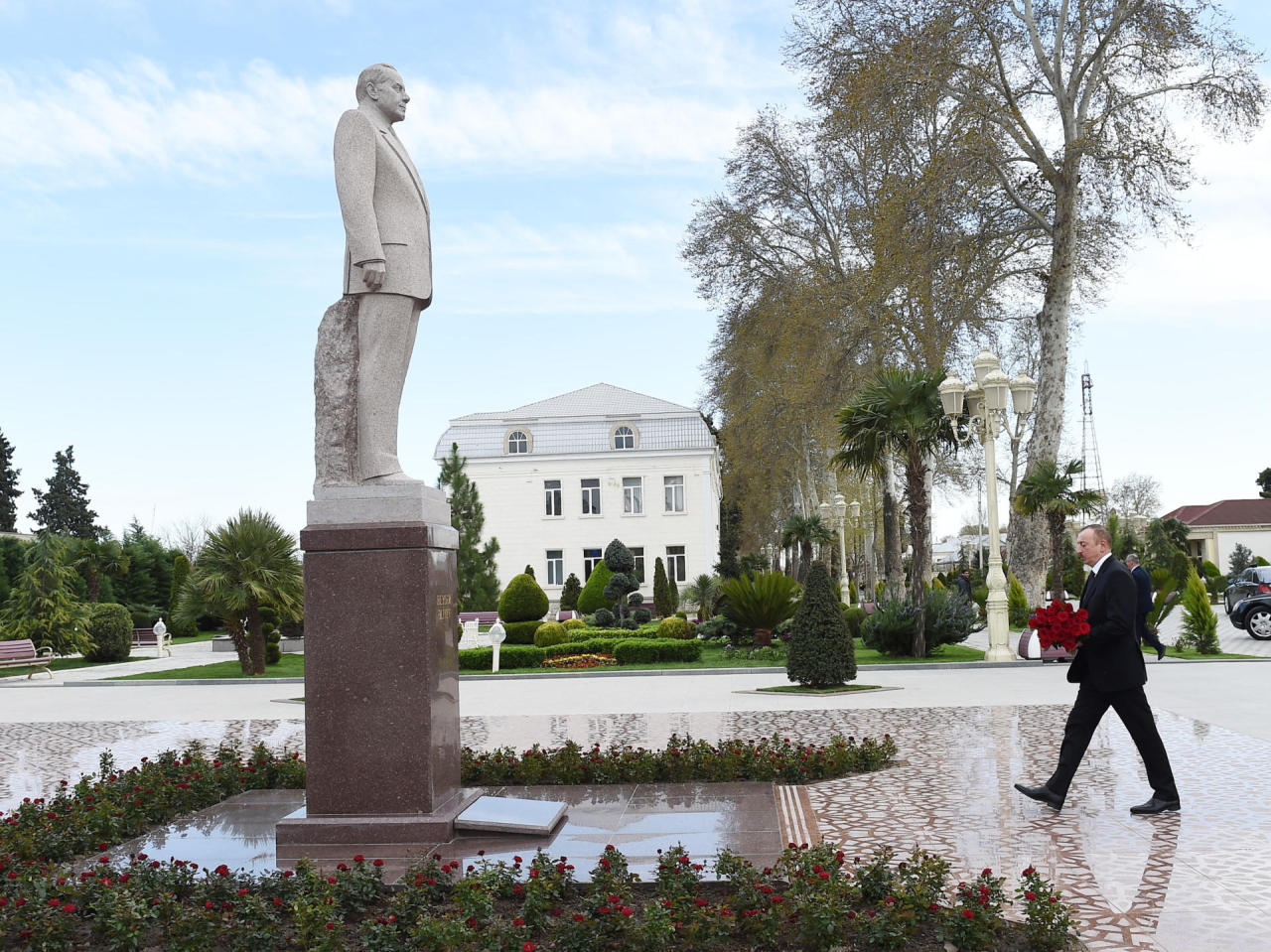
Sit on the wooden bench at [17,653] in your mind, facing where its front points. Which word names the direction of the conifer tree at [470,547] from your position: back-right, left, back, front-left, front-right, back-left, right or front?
left

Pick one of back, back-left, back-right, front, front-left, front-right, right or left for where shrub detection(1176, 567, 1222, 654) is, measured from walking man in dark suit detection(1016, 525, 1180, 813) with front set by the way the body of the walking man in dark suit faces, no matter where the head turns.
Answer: right

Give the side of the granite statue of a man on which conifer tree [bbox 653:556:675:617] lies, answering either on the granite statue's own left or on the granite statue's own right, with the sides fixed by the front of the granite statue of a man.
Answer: on the granite statue's own left

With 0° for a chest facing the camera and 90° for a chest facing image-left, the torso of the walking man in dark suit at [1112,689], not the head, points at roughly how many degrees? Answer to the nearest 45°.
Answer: approximately 90°

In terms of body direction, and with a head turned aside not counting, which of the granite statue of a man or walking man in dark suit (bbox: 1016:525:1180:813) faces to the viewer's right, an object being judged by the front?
the granite statue of a man

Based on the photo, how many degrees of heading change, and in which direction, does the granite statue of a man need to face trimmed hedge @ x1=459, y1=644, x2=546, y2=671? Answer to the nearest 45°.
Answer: approximately 90° to its left

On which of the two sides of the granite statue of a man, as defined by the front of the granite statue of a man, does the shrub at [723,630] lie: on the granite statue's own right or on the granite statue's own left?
on the granite statue's own left

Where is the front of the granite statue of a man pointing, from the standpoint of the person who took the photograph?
facing to the right of the viewer

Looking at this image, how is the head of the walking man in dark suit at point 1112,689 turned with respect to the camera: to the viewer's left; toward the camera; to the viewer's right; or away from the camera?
to the viewer's left

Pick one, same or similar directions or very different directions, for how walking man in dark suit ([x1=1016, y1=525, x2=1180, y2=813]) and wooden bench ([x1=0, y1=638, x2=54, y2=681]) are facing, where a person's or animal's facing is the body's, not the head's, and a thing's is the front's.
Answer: very different directions

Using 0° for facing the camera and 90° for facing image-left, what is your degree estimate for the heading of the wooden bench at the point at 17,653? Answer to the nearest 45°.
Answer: approximately 315°
